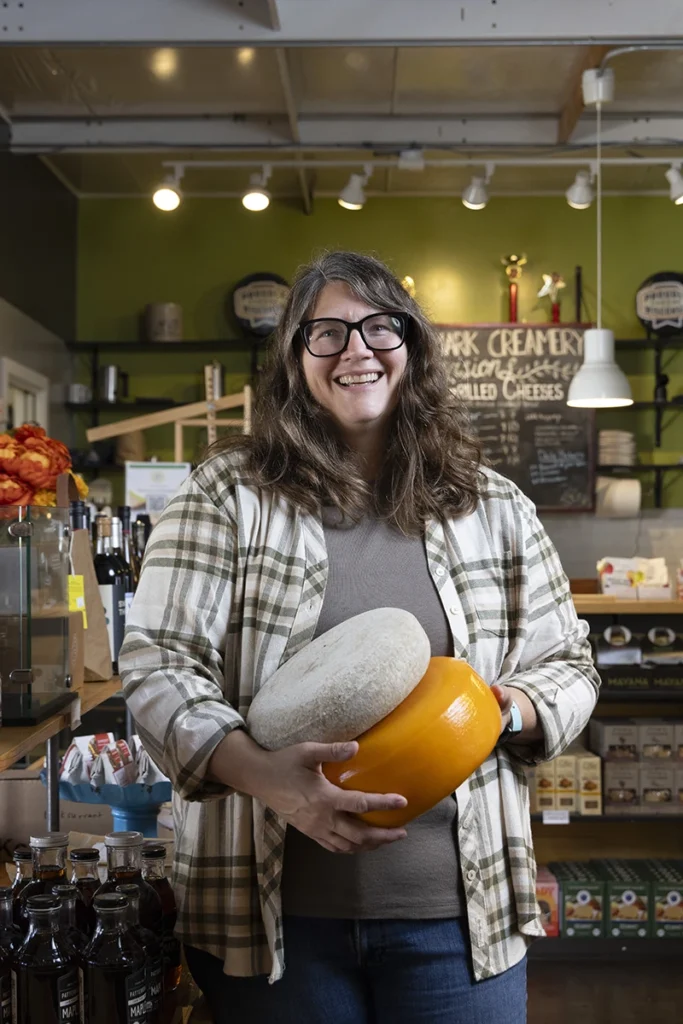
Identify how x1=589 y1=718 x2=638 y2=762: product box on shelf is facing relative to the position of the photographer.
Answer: facing the viewer

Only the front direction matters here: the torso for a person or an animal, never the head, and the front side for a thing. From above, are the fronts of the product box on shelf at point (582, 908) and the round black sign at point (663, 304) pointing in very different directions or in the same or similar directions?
same or similar directions

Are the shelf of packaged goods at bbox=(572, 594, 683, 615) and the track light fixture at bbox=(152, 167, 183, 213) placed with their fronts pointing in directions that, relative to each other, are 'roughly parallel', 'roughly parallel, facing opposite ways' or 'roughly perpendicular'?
roughly parallel

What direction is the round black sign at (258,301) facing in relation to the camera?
toward the camera

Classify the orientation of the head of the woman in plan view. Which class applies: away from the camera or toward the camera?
toward the camera

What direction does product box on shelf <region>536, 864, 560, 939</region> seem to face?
toward the camera

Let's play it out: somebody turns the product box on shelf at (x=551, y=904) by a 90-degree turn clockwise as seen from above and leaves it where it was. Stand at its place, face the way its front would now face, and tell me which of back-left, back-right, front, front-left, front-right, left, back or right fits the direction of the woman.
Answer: left

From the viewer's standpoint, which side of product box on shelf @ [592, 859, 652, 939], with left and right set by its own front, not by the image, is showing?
front

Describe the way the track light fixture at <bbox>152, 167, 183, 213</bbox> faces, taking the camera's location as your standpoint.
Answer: facing the viewer and to the left of the viewer

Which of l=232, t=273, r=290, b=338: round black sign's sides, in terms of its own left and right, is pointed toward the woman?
front
